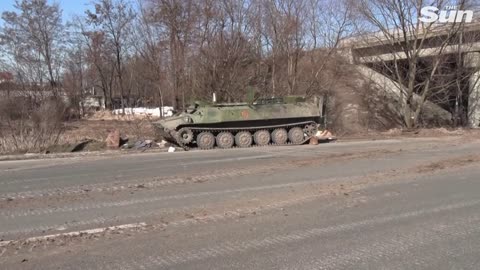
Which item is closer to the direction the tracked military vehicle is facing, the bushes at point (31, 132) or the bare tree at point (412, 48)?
the bushes

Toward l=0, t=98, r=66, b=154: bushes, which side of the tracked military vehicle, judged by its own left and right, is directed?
front

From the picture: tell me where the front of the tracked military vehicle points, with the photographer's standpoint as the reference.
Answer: facing to the left of the viewer

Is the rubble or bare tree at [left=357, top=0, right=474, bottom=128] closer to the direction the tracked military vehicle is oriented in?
the rubble

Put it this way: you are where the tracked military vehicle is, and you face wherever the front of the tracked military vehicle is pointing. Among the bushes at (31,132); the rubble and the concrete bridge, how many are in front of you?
2

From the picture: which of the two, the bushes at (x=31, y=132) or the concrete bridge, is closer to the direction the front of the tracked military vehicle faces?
the bushes

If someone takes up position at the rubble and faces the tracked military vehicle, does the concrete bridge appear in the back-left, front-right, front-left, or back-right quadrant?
front-left

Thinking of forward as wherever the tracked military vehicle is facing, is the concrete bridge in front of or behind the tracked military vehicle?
behind

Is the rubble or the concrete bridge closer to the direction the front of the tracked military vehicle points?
the rubble

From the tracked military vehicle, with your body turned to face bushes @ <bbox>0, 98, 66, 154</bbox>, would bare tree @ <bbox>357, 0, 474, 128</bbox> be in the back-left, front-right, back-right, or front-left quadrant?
back-right
